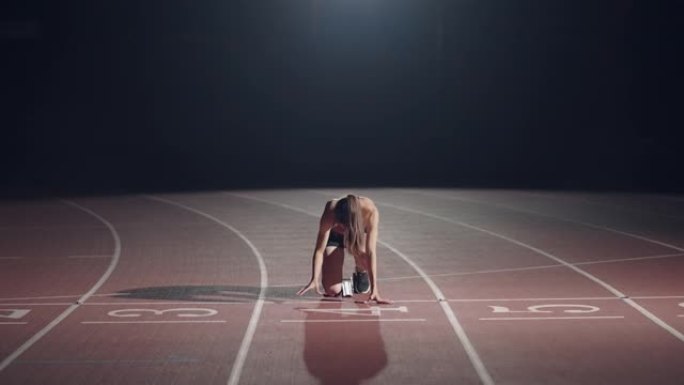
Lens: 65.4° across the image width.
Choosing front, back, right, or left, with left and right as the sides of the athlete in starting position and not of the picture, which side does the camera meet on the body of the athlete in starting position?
front
